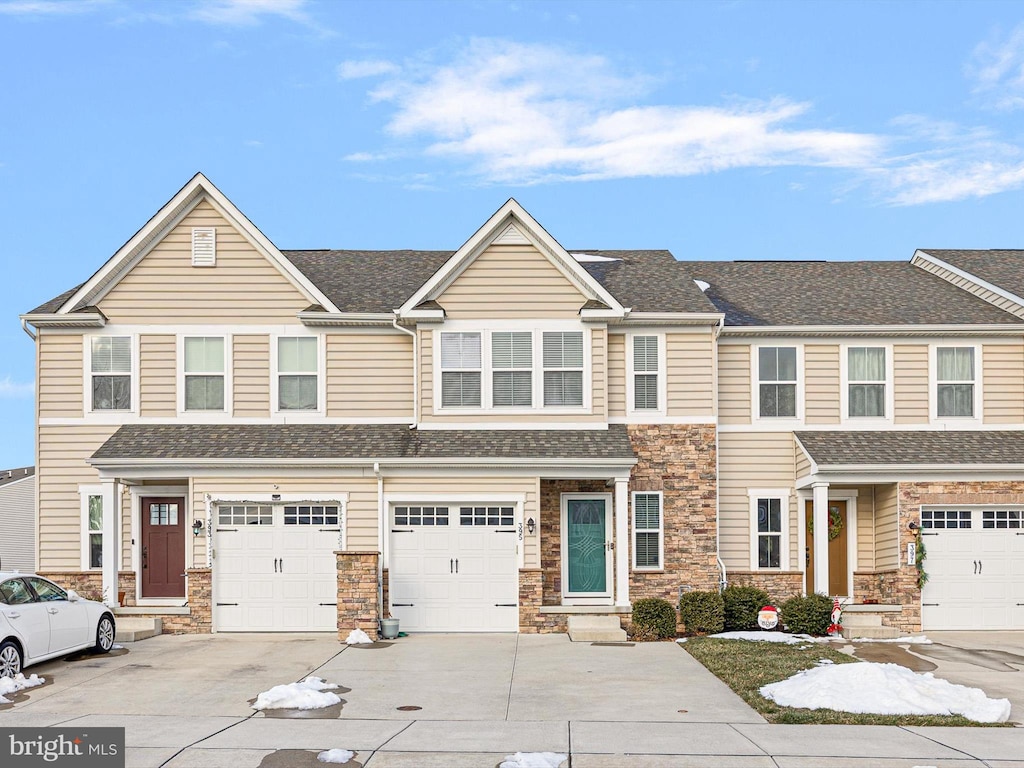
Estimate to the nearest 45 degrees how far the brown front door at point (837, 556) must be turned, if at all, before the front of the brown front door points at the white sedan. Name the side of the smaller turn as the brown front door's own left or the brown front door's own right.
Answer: approximately 45° to the brown front door's own right

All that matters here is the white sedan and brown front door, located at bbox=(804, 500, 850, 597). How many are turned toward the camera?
1

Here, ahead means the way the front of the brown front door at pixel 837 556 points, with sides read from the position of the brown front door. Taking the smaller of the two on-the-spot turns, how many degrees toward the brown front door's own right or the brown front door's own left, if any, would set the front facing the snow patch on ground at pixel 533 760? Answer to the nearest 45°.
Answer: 0° — it already faces it

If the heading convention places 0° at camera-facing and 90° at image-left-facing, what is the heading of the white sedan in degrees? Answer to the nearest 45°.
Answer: approximately 225°
